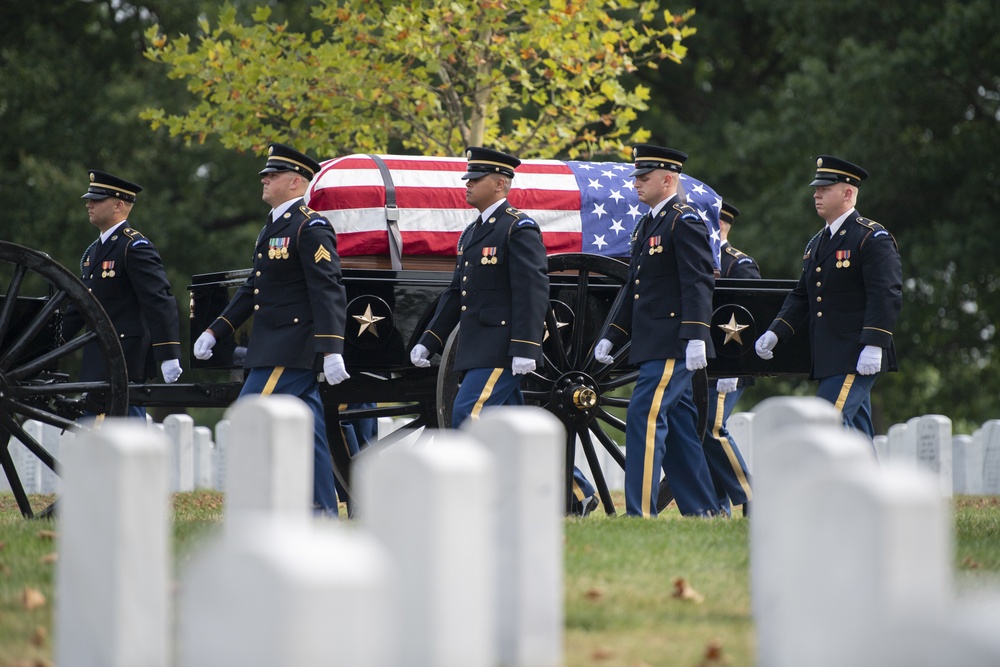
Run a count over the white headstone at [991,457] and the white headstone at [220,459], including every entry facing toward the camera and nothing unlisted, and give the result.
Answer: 2

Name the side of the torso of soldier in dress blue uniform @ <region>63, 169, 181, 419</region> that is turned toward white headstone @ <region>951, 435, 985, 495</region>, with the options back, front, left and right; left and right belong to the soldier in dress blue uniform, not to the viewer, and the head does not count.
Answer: back

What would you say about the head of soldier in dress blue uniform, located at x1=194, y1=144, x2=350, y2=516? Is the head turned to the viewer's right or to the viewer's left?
to the viewer's left

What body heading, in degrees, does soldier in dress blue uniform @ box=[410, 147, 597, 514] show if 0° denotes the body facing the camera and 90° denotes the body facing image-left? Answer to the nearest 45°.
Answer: approximately 45°

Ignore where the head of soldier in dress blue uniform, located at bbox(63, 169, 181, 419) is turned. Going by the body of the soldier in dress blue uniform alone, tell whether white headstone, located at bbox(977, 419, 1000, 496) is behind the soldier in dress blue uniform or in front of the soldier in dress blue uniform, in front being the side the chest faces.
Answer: behind

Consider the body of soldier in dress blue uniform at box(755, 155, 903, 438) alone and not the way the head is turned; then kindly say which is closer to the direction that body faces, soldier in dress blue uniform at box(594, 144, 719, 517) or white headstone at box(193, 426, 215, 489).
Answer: the soldier in dress blue uniform

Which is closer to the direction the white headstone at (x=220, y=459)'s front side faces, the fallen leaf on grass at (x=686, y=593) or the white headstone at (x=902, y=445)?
the fallen leaf on grass
